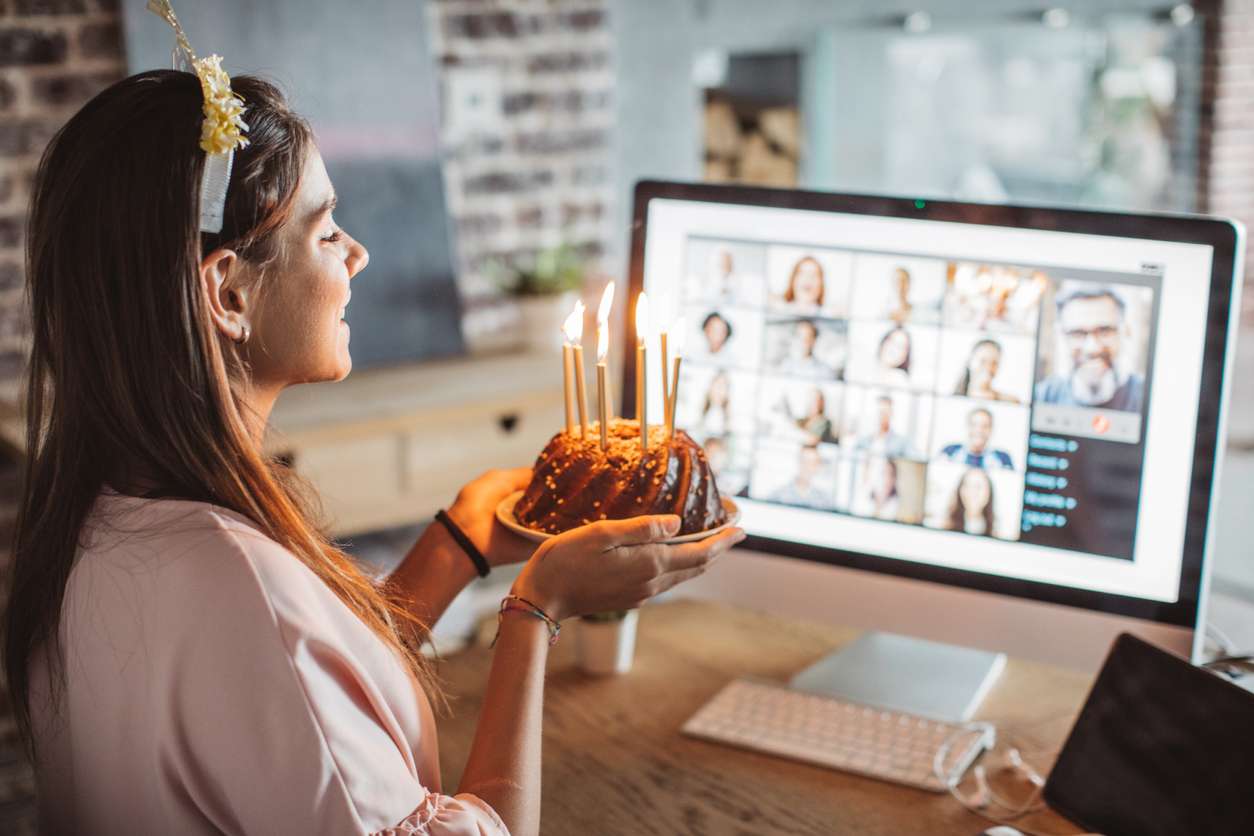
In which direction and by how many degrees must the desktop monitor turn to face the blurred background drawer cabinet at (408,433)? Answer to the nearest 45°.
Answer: approximately 90° to its right

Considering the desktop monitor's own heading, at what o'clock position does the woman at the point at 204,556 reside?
The woman is roughly at 12 o'clock from the desktop monitor.

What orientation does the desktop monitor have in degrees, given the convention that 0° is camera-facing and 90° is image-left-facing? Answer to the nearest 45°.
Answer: approximately 45°

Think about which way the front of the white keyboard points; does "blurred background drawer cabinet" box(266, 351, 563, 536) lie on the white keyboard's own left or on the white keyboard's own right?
on the white keyboard's own right

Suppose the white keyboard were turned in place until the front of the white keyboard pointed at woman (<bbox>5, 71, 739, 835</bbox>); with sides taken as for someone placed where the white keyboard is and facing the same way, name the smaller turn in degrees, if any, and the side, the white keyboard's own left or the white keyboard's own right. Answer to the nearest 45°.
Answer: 0° — it already faces them

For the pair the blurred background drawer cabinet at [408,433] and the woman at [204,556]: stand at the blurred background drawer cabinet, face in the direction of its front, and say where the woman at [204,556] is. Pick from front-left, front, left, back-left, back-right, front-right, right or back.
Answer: front-right

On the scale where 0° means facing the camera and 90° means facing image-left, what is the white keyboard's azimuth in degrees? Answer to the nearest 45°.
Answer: approximately 45°
